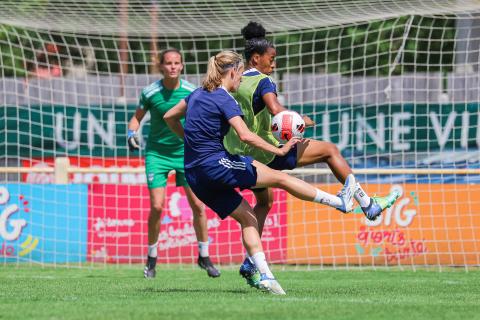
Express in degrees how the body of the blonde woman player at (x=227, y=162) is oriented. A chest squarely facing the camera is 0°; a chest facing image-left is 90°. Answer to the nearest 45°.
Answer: approximately 225°

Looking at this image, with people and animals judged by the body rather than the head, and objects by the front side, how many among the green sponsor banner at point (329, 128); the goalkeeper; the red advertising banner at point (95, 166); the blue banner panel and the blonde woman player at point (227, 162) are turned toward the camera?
4

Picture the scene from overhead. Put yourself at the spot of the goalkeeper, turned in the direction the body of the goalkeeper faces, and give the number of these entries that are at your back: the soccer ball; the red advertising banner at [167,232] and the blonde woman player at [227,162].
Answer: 1

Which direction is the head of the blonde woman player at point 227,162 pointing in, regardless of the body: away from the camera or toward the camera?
away from the camera

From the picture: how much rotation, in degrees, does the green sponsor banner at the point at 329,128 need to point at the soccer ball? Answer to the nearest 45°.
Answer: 0° — it already faces it

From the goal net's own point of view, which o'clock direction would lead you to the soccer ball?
The soccer ball is roughly at 12 o'clock from the goal net.
